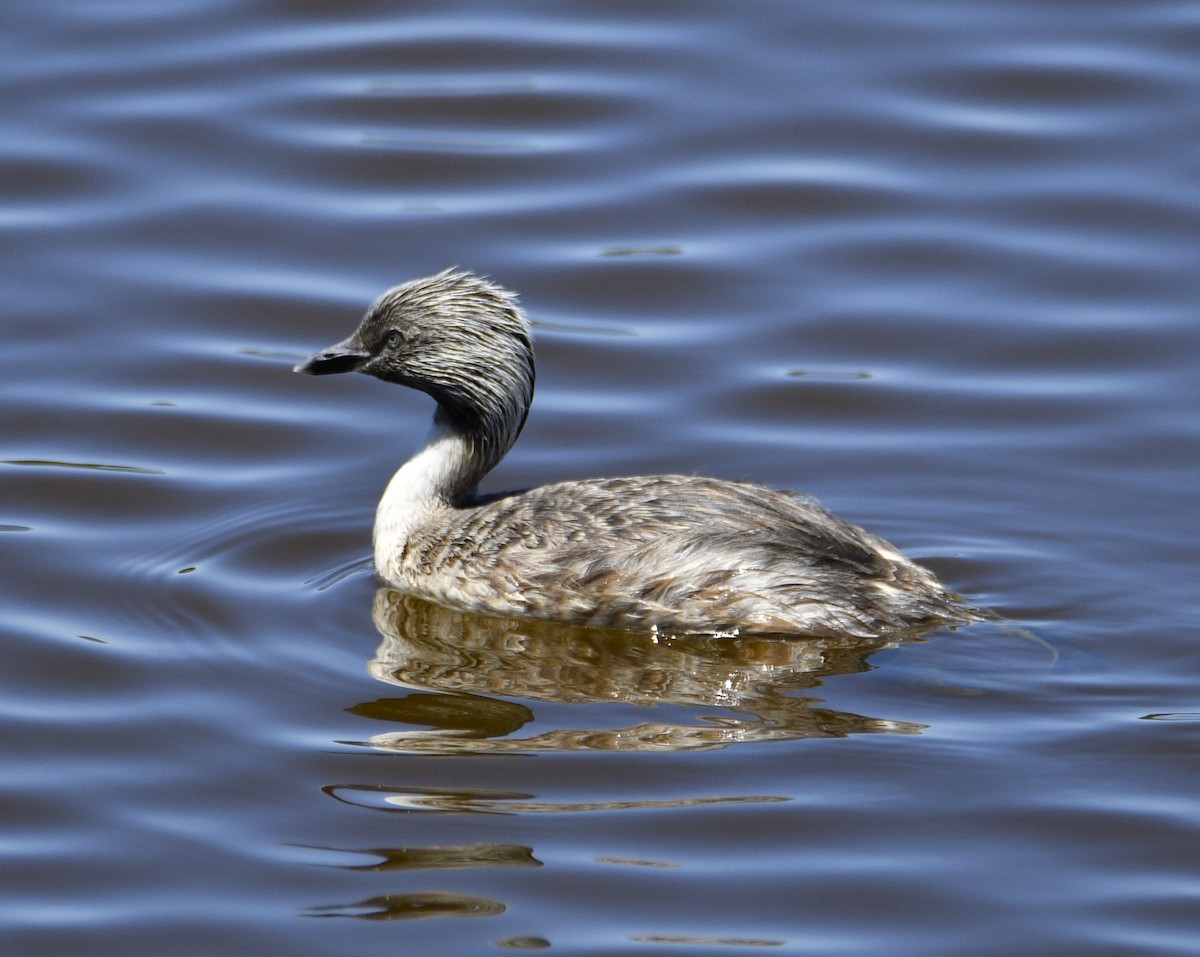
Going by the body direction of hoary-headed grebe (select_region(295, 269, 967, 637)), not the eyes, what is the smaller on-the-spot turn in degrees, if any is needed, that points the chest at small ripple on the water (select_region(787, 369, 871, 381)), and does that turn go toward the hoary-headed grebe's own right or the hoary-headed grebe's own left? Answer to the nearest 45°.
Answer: approximately 135° to the hoary-headed grebe's own right

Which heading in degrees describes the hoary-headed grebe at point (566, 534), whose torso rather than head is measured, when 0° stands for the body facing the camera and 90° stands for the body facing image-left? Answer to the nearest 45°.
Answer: approximately 90°

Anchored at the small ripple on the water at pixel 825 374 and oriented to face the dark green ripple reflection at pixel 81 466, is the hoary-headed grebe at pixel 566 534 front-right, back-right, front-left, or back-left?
front-left

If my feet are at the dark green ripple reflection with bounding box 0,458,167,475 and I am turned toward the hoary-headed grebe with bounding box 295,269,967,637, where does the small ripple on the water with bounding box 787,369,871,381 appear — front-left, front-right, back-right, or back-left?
front-left

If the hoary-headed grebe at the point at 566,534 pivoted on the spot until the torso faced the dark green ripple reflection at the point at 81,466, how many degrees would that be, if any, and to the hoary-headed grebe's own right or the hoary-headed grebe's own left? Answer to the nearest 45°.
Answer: approximately 45° to the hoary-headed grebe's own right

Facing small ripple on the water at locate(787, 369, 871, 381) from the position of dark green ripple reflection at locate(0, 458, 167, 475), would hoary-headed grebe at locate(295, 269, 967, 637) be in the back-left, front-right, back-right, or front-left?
front-right
